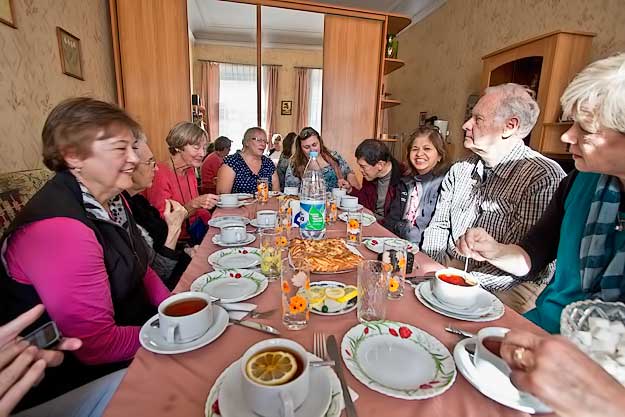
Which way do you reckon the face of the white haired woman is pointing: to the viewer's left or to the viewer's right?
to the viewer's left

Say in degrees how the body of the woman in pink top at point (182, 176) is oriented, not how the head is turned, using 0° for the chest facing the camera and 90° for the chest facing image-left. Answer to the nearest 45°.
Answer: approximately 315°

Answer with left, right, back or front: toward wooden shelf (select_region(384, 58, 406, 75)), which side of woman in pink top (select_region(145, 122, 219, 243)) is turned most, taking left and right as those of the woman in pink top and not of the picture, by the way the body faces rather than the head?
left

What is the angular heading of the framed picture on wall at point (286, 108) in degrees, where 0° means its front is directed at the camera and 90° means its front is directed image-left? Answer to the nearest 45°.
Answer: approximately 0°

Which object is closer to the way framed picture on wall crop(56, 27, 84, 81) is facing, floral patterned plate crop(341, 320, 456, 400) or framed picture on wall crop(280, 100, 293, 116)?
the floral patterned plate

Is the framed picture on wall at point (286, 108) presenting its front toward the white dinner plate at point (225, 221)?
yes

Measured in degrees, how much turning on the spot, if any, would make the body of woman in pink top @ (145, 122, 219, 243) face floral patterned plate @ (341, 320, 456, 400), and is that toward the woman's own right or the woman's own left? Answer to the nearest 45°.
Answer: approximately 45° to the woman's own right

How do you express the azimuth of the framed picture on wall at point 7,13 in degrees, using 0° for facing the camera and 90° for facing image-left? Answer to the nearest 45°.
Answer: approximately 315°
